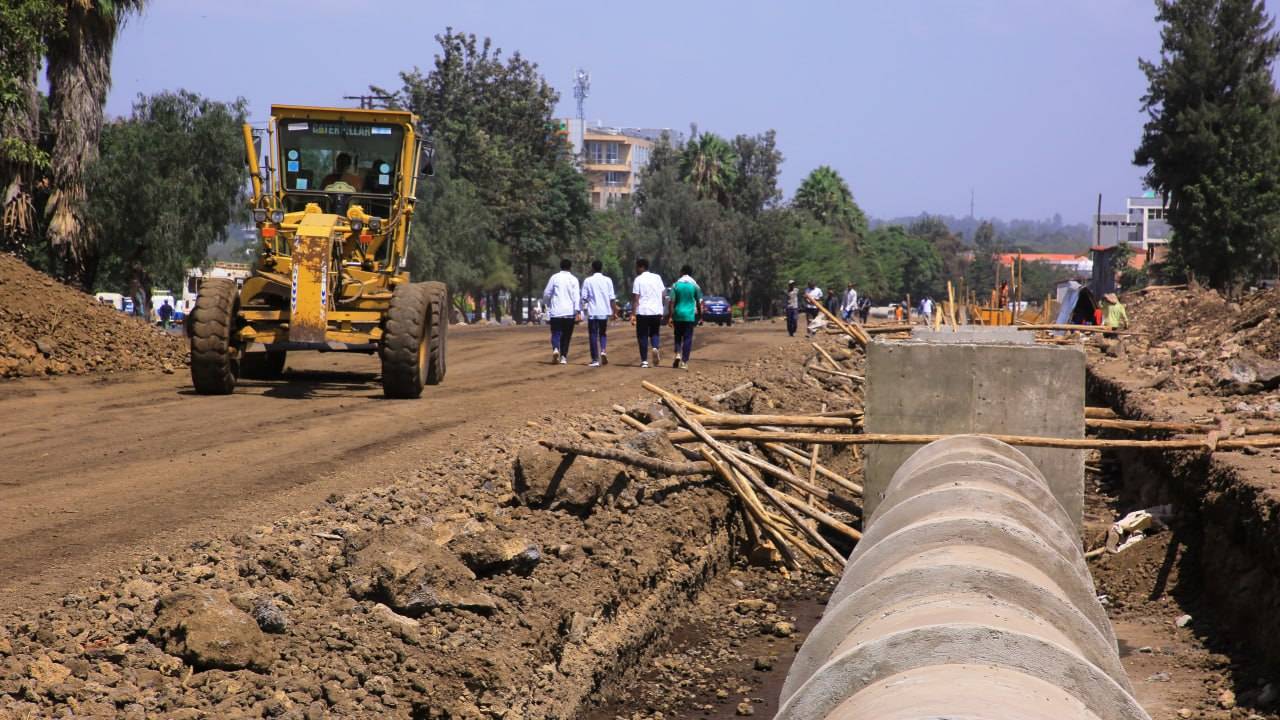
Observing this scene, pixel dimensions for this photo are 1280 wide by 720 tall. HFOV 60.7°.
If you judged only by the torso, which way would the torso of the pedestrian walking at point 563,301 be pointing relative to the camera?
away from the camera

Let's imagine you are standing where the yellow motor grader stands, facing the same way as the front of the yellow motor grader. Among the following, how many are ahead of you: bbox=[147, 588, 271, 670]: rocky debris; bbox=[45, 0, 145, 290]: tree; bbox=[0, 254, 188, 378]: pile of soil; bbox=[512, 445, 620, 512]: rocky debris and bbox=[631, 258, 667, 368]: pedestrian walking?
2

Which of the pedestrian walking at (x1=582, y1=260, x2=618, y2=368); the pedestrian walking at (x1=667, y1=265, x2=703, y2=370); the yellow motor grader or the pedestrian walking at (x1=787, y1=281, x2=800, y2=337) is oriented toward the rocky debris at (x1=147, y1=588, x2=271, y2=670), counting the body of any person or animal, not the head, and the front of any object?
the yellow motor grader

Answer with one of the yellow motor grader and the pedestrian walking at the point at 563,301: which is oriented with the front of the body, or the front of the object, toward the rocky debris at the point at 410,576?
the yellow motor grader

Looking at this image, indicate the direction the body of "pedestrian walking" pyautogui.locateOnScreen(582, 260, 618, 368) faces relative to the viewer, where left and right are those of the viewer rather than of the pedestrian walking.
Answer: facing away from the viewer

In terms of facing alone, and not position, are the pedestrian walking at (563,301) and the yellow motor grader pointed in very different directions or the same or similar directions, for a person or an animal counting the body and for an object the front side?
very different directions

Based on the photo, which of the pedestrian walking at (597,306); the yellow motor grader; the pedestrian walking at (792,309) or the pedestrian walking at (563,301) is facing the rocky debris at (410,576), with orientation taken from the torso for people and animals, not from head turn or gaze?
the yellow motor grader

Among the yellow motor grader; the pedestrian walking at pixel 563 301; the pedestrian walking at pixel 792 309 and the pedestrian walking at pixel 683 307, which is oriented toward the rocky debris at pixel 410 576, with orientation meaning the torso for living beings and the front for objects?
the yellow motor grader

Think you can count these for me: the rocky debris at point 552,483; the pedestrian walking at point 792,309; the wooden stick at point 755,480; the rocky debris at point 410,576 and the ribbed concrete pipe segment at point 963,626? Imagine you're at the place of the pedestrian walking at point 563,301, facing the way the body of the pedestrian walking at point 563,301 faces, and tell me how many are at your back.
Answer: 4

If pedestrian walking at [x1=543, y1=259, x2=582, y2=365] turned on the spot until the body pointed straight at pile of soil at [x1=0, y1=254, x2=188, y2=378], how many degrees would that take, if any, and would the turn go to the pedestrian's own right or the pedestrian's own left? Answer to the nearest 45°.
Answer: approximately 90° to the pedestrian's own left

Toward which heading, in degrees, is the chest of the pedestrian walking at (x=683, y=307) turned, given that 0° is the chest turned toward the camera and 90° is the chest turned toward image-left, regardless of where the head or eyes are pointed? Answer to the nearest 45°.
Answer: approximately 180°

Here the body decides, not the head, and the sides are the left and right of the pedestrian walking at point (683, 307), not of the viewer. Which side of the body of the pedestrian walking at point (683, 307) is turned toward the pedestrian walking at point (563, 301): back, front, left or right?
left

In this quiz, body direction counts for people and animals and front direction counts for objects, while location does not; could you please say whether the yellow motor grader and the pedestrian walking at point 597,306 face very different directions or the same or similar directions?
very different directions

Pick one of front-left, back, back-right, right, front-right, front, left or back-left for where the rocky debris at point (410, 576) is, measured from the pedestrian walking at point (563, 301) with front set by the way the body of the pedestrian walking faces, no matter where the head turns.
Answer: back
